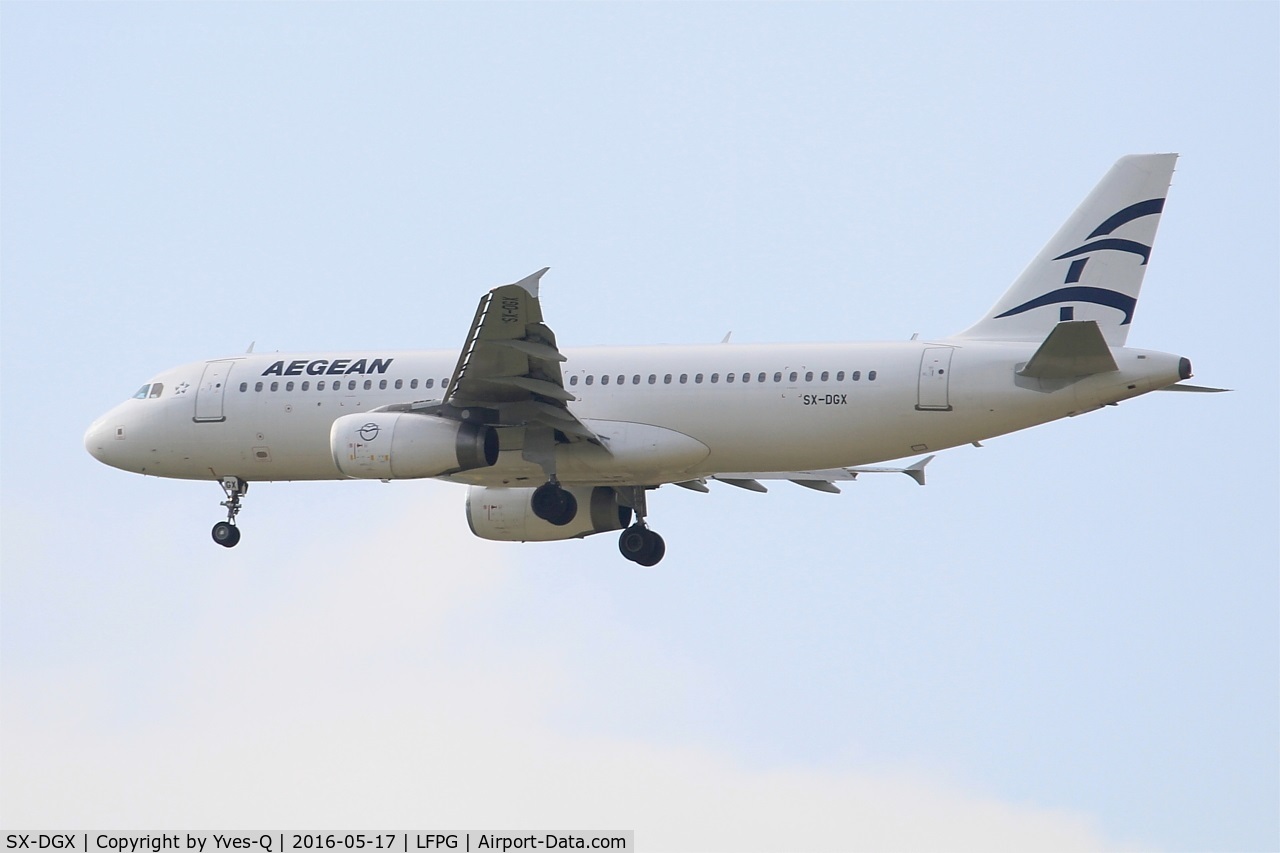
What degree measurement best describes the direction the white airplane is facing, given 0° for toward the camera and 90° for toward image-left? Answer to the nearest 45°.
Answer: approximately 90°
